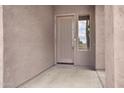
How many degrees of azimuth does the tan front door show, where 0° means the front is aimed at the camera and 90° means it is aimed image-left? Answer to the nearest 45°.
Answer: approximately 0°
